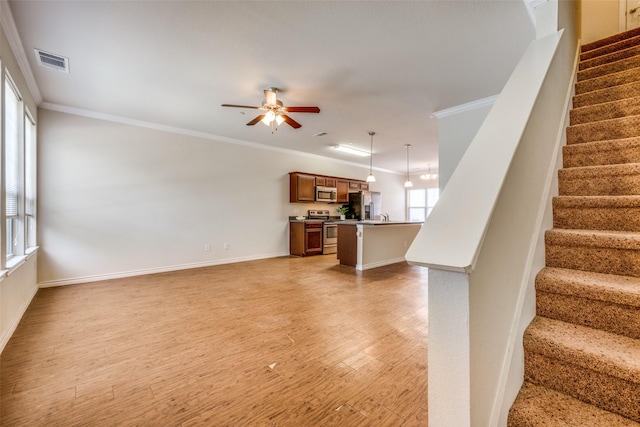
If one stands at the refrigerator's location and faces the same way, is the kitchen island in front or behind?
in front

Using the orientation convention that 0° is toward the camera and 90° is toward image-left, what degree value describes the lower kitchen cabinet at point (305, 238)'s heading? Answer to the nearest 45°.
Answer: approximately 315°

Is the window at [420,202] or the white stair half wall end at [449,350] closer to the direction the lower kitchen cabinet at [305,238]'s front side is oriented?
the white stair half wall end

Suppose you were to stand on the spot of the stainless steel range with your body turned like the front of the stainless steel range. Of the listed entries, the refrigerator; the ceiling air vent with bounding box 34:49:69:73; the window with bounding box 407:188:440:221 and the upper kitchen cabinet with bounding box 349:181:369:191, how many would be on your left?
3

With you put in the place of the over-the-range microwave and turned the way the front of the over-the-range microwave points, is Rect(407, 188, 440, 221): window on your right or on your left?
on your left

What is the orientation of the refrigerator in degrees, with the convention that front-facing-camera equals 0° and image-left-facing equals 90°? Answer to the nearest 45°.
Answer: approximately 315°

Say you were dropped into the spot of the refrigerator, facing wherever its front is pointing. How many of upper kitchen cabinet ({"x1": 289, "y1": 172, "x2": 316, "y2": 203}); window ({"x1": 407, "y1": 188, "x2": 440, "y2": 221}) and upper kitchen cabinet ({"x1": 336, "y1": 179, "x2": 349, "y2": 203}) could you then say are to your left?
1

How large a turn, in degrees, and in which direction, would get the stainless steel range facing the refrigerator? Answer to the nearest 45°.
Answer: approximately 90° to its left

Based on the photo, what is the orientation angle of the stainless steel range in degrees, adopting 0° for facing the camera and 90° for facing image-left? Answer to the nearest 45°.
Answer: approximately 315°

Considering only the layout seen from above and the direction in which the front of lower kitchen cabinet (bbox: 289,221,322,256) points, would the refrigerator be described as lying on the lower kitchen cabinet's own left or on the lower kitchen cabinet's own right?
on the lower kitchen cabinet's own left
